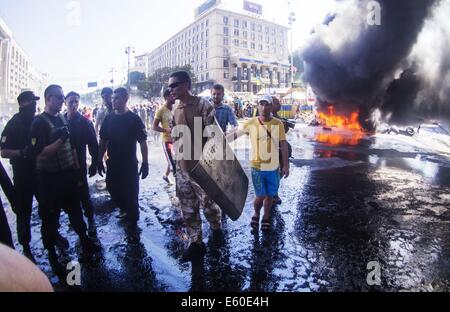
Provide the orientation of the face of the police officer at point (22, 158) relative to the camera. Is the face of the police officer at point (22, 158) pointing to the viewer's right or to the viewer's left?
to the viewer's right

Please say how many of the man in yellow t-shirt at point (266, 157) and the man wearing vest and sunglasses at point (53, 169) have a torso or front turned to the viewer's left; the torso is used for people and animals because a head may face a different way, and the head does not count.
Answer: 0

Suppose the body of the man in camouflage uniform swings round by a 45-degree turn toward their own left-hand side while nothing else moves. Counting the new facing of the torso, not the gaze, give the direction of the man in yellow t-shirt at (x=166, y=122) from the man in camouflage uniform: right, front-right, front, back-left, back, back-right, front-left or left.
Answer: back

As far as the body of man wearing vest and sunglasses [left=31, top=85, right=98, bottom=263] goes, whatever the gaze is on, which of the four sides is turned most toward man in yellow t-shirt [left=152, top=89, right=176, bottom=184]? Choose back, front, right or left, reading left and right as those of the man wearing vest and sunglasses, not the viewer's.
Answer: left

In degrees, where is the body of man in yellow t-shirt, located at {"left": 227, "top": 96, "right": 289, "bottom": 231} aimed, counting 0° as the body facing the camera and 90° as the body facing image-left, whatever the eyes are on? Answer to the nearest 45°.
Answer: approximately 0°

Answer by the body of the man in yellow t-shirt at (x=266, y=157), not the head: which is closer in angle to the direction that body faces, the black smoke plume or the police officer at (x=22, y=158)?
the police officer

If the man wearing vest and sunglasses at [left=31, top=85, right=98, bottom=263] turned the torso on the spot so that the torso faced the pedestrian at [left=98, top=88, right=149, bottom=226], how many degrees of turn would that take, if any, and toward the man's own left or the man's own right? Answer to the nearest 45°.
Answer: approximately 90° to the man's own left

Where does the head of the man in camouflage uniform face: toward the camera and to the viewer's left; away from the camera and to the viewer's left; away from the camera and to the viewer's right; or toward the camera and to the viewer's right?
toward the camera and to the viewer's left

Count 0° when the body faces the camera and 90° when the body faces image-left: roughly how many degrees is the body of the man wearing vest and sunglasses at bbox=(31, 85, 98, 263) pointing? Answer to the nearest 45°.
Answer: approximately 315°

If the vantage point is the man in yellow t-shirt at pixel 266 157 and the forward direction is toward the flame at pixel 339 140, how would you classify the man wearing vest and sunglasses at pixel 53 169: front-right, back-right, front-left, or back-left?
back-left

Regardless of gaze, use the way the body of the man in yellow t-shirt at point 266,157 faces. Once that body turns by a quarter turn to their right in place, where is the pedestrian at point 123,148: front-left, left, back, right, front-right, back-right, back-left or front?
front

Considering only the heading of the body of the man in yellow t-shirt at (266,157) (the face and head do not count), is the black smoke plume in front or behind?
behind

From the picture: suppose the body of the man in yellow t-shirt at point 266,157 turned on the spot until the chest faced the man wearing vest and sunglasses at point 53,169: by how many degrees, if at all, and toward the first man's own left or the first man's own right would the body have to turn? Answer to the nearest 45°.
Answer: approximately 45° to the first man's own right

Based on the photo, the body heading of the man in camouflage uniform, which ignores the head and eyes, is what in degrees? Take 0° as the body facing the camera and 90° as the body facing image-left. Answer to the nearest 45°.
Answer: approximately 45°
